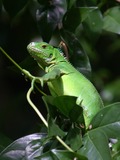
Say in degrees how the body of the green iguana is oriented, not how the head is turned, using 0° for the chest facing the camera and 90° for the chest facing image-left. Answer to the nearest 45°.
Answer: approximately 90°
